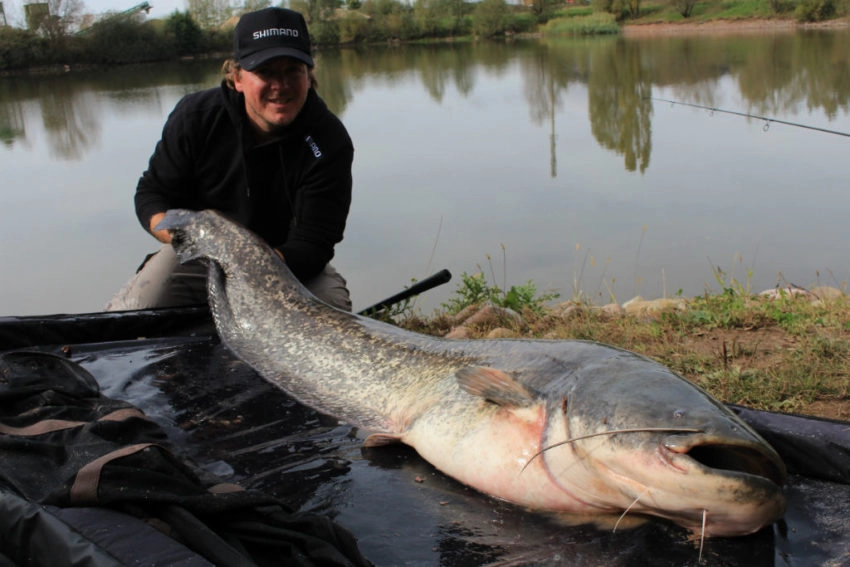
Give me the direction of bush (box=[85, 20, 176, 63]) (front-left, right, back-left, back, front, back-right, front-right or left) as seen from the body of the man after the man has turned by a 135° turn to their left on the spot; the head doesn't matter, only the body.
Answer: front-left

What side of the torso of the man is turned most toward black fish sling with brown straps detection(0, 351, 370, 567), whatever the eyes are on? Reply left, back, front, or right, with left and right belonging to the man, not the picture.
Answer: front

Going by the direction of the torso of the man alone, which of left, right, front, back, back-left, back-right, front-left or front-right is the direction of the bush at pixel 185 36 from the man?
back

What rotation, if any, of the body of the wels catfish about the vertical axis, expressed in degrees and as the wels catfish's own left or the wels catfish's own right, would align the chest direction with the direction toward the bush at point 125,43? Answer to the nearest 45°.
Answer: approximately 135° to the wels catfish's own left

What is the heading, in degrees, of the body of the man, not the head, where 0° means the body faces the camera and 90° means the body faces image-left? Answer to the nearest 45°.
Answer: approximately 0°

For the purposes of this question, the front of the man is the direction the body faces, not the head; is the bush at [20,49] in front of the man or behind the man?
behind

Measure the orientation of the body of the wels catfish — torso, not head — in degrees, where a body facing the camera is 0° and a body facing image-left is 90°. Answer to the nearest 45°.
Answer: approximately 315°

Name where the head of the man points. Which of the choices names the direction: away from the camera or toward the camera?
toward the camera

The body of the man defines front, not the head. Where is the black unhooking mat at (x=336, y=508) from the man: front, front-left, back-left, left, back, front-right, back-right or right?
front

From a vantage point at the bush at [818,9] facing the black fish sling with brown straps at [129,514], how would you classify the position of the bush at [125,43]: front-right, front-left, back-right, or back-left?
front-right

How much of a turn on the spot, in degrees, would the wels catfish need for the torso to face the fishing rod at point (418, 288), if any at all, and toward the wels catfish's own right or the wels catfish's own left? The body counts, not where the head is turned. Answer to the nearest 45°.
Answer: approximately 135° to the wels catfish's own left
